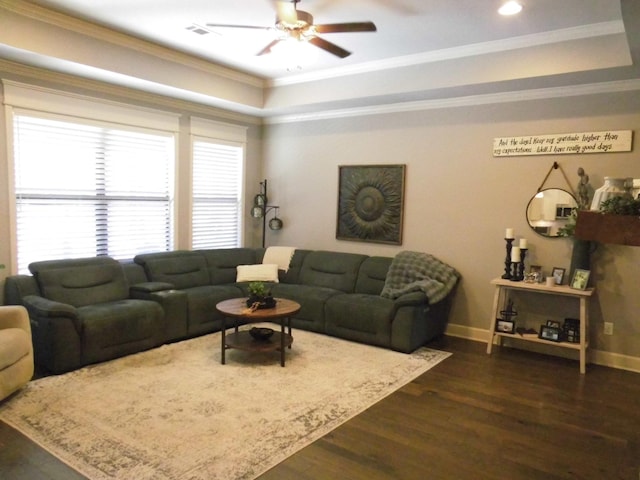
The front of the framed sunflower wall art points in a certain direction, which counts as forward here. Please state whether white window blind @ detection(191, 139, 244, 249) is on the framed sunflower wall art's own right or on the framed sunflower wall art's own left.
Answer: on the framed sunflower wall art's own right

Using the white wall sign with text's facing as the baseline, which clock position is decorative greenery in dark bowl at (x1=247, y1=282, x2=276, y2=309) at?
The decorative greenery in dark bowl is roughly at 2 o'clock from the white wall sign with text.

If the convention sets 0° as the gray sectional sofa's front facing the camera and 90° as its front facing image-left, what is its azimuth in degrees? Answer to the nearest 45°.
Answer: approximately 0°

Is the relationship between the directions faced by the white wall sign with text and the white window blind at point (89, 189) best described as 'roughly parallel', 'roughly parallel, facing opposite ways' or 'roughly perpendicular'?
roughly perpendicular

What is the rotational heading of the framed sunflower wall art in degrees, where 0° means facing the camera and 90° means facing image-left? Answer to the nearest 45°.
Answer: approximately 45°

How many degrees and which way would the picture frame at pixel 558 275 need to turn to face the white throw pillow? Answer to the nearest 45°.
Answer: approximately 90° to its right

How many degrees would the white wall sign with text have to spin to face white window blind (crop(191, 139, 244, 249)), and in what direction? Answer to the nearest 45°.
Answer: approximately 90° to its right

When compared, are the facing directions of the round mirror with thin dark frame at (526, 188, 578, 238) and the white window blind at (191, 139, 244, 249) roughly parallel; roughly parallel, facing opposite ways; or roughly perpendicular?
roughly perpendicular
